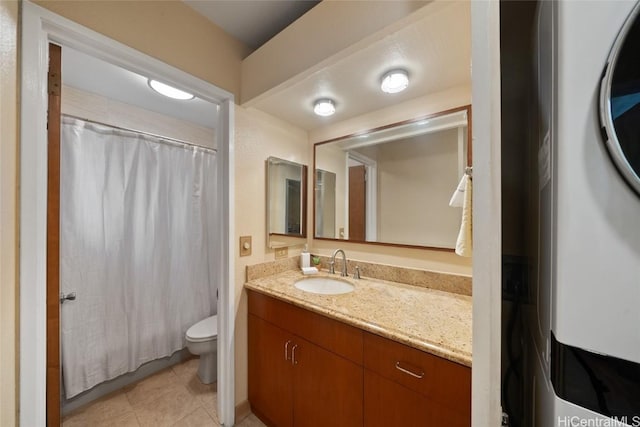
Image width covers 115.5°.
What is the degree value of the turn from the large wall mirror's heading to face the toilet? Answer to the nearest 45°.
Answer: approximately 45° to its right

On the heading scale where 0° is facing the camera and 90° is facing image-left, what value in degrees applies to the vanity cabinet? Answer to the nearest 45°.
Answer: approximately 45°

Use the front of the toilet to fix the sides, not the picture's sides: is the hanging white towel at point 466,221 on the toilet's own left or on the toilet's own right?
on the toilet's own left

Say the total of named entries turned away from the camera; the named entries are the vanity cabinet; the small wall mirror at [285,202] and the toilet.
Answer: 0

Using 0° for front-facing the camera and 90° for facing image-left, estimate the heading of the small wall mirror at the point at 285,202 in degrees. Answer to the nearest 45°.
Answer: approximately 315°

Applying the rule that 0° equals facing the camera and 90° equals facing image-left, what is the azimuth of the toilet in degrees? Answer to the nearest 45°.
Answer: approximately 45°

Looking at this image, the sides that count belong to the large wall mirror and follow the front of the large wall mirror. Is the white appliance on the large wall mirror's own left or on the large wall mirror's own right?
on the large wall mirror's own left

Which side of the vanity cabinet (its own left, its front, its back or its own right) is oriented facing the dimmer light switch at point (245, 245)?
right

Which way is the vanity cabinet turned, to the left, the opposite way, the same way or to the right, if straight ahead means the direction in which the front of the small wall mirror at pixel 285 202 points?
to the right

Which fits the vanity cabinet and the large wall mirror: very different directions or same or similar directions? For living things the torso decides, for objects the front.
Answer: same or similar directions
